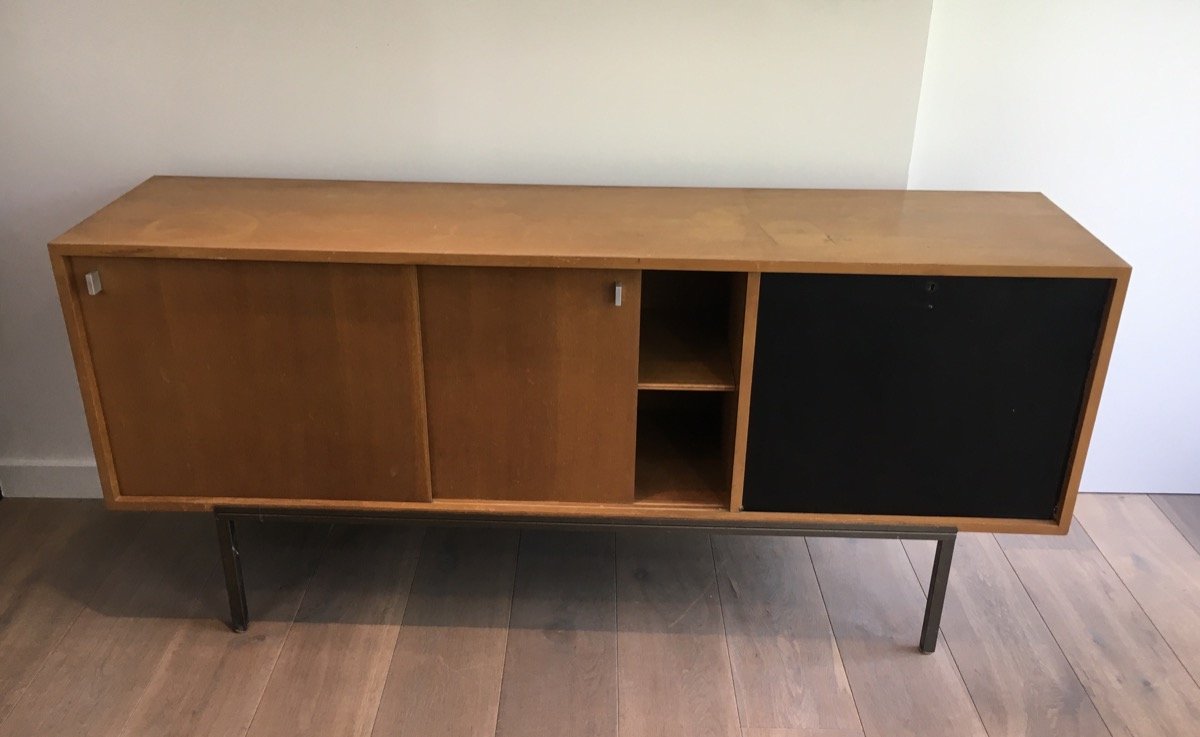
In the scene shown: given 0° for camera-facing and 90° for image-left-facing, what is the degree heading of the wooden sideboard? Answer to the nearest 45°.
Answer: approximately 0°
